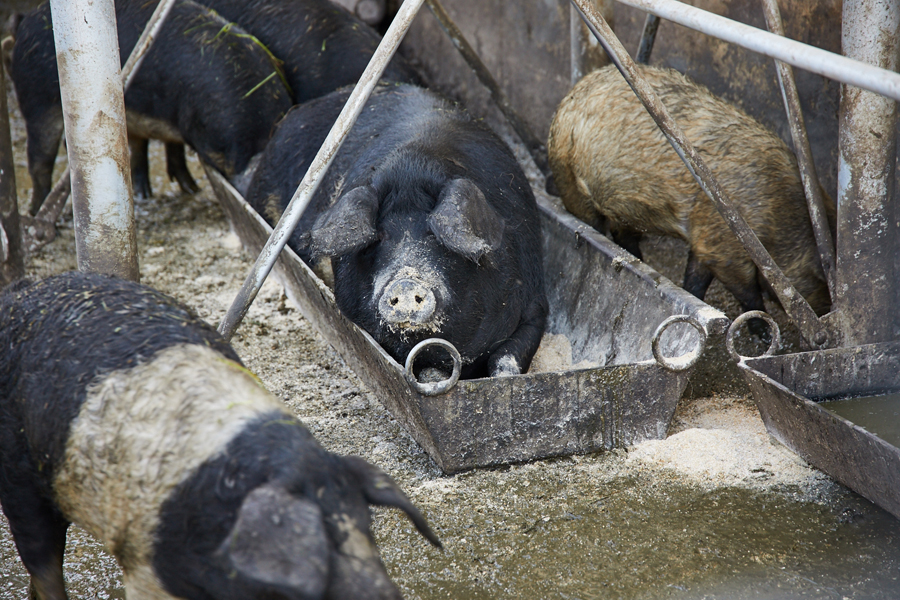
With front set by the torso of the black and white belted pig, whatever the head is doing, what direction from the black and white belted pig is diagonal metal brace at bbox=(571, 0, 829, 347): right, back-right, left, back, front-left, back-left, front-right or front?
left

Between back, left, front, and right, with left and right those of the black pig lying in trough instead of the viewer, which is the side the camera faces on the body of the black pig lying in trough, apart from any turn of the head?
front

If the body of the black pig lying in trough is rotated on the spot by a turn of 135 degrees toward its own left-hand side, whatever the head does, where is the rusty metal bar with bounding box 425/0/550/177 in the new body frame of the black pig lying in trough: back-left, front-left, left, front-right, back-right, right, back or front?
front-left

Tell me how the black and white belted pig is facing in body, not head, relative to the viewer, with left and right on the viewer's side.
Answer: facing the viewer and to the right of the viewer

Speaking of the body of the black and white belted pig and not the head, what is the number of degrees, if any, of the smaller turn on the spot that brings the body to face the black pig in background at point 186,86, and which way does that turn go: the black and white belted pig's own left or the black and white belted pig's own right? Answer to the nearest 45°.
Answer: approximately 135° to the black and white belted pig's own left

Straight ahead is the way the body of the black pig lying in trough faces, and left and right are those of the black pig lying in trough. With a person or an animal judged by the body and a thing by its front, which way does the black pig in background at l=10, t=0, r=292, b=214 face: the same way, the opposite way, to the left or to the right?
to the left

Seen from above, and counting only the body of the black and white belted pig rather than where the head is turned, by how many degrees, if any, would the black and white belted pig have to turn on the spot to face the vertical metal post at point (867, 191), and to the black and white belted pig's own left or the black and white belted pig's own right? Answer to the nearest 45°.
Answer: approximately 90° to the black and white belted pig's own left

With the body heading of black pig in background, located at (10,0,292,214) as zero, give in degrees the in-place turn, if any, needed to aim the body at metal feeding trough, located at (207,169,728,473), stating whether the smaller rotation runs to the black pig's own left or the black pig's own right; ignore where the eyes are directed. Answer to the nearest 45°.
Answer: approximately 45° to the black pig's own right

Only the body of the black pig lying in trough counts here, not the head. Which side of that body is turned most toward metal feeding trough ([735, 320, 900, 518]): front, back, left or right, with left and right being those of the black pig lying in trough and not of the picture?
left

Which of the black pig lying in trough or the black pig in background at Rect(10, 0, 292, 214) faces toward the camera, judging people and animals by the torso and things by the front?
the black pig lying in trough

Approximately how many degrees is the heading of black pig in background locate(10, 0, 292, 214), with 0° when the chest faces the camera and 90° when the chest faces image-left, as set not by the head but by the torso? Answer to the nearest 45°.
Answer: approximately 270°

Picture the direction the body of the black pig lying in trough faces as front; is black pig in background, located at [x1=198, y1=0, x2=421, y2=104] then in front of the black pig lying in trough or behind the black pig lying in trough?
behind
